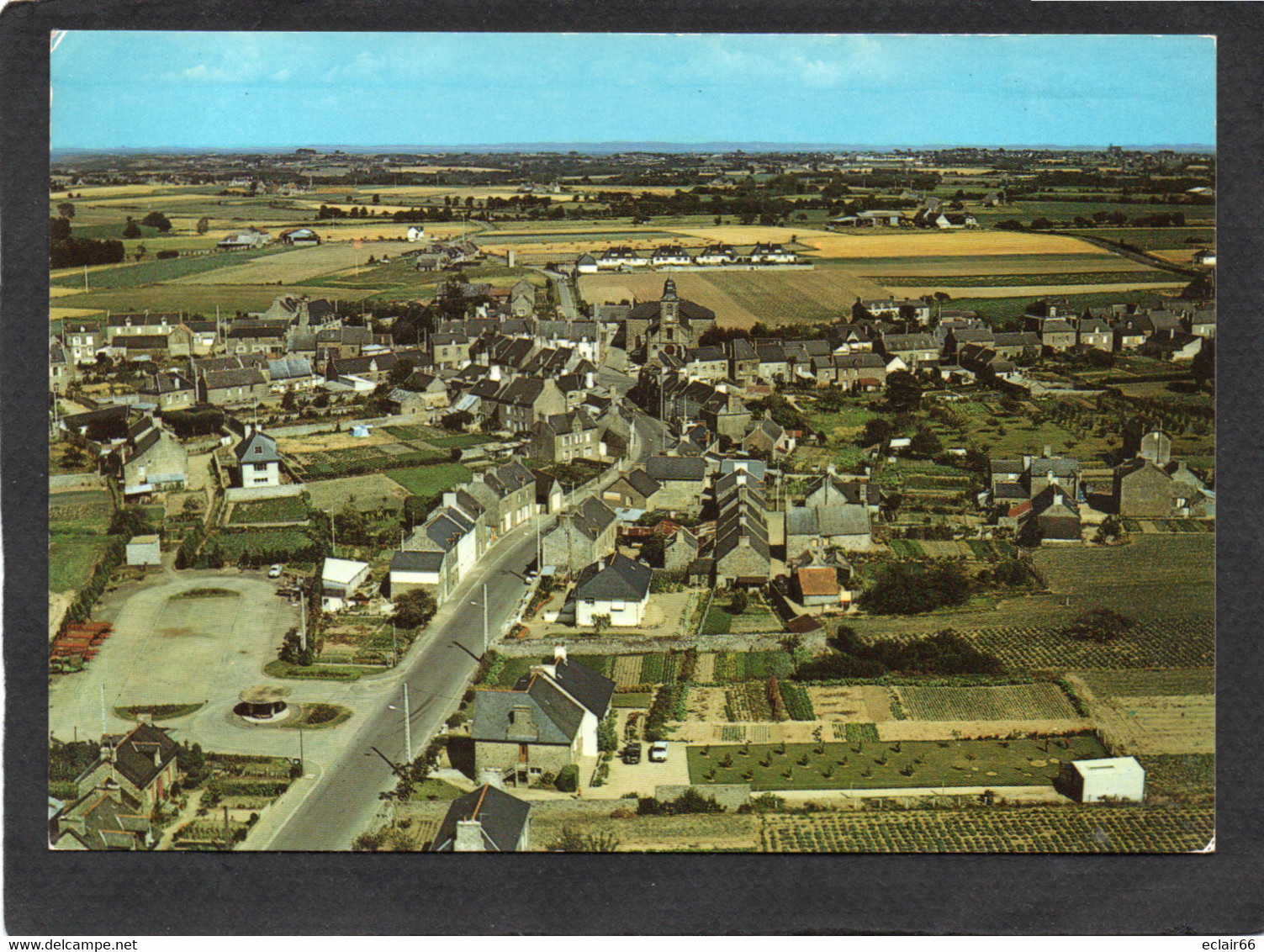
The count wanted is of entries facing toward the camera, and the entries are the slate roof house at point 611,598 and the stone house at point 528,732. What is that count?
2

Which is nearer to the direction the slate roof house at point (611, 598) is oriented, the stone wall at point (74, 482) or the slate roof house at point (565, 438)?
the stone wall

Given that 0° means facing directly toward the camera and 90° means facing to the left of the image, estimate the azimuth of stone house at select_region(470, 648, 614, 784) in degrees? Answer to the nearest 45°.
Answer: approximately 0°

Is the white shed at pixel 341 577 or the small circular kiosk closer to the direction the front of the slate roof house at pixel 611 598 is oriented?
the small circular kiosk
